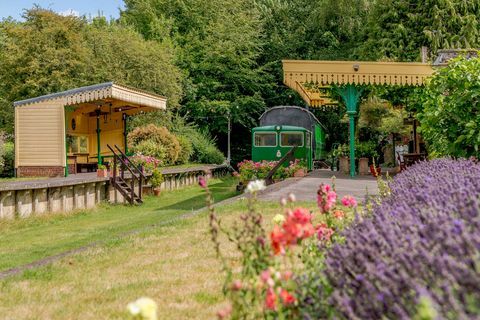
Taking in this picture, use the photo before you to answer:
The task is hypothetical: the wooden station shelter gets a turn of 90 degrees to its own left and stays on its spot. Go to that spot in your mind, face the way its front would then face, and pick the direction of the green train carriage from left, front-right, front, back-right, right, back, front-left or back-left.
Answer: front-right

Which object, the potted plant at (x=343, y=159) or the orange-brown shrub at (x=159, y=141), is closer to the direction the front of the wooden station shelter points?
the potted plant

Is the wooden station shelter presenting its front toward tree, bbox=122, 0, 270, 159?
no

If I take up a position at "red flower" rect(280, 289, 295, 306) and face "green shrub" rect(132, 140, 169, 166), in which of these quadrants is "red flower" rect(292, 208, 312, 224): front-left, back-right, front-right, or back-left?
front-right

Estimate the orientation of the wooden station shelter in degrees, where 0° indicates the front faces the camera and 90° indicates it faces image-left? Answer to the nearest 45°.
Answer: approximately 315°

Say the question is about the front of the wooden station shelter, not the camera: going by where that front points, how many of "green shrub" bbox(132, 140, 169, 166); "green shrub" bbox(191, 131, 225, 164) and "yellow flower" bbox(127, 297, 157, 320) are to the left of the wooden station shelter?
2

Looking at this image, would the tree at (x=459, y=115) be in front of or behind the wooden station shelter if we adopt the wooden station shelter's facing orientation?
in front

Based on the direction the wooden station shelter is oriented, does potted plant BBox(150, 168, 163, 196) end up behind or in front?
in front

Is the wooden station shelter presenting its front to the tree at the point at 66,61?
no

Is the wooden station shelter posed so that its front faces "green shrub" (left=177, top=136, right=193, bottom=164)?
no

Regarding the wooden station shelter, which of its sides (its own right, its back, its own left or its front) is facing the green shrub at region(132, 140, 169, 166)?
left

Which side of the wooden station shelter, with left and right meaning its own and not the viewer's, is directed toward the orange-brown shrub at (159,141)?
left

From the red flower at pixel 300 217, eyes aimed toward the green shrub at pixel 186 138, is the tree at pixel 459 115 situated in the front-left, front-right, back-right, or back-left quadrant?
front-right
